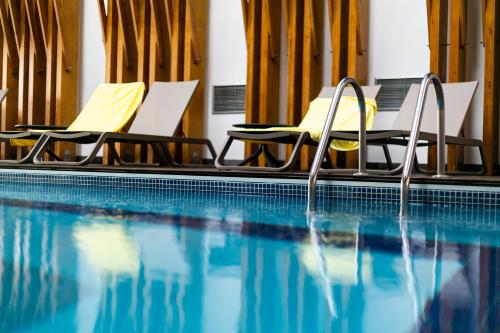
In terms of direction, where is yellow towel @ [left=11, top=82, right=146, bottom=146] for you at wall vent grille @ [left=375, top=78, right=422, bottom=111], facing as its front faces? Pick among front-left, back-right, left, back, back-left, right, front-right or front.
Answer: right

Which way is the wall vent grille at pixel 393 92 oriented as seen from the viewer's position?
toward the camera

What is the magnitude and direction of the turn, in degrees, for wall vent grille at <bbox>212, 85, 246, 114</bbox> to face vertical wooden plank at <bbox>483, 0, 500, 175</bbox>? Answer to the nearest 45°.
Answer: approximately 45° to its left

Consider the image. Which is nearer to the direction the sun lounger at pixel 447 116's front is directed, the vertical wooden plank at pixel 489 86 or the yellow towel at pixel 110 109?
the yellow towel

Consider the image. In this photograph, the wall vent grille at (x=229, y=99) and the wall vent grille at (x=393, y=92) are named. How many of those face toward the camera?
2

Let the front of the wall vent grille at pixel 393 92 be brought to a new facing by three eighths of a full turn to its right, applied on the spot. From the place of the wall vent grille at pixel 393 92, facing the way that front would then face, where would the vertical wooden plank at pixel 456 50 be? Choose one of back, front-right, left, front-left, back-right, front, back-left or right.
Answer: back

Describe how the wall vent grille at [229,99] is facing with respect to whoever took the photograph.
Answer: facing the viewer

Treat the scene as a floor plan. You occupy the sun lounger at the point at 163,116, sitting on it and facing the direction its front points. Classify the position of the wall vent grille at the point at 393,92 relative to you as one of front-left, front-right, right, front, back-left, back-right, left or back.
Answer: back-left

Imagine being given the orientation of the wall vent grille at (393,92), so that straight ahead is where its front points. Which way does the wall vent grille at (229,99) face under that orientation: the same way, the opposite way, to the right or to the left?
the same way

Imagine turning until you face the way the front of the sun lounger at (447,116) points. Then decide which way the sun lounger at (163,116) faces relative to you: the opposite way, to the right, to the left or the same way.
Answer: the same way

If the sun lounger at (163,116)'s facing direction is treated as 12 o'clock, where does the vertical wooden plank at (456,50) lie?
The vertical wooden plank is roughly at 8 o'clock from the sun lounger.

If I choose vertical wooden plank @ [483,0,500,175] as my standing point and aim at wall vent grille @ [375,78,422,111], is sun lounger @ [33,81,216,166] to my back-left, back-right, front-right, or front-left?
front-left

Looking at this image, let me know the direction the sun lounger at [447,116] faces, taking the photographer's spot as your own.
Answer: facing the viewer and to the left of the viewer
